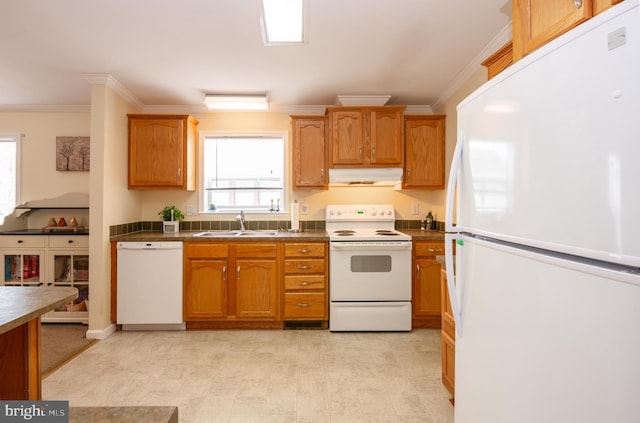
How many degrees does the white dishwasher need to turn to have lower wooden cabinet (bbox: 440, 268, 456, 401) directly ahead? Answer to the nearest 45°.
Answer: approximately 45° to its left

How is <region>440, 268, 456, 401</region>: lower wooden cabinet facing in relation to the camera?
to the viewer's left

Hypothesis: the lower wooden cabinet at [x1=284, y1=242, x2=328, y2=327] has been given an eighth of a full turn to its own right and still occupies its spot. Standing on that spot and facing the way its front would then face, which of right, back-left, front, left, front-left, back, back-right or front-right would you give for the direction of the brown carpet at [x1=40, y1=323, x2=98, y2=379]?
front-right

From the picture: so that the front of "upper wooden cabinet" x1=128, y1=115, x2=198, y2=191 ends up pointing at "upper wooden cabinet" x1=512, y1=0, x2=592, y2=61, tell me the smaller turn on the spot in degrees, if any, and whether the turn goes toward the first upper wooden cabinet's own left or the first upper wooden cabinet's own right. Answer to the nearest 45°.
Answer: approximately 45° to the first upper wooden cabinet's own left

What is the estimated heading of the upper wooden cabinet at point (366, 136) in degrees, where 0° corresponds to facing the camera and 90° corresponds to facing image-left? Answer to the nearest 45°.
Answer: approximately 0°

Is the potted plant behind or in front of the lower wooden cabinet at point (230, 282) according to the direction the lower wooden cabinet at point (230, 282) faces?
behind

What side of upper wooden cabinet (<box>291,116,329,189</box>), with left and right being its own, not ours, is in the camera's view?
front

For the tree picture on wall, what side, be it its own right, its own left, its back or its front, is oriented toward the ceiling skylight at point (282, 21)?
front

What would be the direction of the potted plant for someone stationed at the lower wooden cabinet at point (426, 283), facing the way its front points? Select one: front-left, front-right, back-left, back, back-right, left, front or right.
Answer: right

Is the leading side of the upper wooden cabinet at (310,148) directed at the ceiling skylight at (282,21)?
yes

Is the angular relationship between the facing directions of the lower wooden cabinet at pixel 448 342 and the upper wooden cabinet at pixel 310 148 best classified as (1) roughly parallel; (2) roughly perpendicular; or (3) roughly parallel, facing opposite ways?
roughly perpendicular

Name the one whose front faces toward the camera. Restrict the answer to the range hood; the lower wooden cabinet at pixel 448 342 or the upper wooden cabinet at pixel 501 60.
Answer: the range hood
